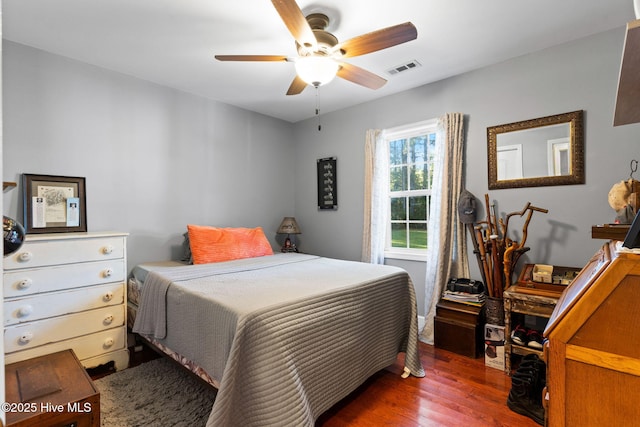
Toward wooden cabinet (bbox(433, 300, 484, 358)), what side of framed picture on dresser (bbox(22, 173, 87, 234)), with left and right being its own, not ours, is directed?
front

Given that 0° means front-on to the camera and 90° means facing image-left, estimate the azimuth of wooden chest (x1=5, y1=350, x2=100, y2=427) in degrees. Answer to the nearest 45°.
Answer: approximately 315°

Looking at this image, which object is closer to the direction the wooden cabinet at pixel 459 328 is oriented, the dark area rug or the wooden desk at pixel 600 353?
the dark area rug

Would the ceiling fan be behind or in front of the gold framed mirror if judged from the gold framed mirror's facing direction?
in front

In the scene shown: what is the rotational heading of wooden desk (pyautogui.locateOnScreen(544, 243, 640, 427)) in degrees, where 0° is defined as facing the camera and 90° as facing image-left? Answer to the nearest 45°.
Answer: approximately 90°

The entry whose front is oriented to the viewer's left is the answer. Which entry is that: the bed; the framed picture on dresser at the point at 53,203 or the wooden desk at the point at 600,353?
the wooden desk

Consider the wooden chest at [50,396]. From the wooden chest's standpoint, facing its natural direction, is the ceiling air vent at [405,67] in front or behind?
in front
